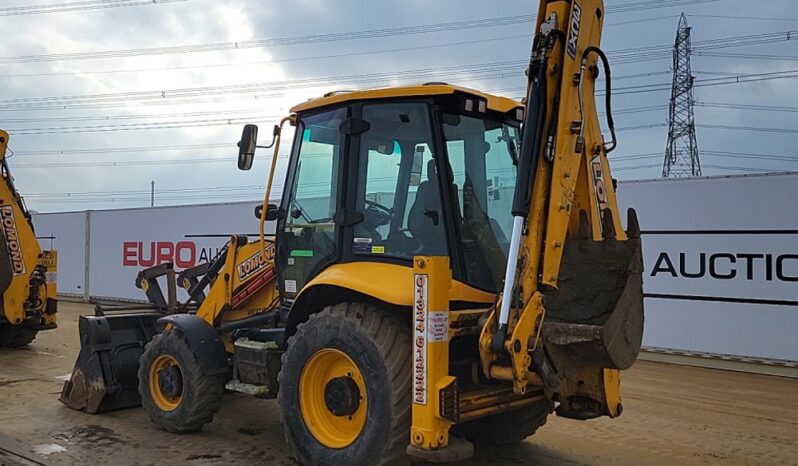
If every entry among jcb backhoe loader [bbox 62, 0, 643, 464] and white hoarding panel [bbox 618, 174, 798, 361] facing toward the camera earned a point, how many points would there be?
1

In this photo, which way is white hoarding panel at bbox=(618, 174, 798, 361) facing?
toward the camera

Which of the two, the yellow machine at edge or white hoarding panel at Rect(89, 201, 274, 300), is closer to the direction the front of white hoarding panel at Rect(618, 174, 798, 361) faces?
the yellow machine at edge

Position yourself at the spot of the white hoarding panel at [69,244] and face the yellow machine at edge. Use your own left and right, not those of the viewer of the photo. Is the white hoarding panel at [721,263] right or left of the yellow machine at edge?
left

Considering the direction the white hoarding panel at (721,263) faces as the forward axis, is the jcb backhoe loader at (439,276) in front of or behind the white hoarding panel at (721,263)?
in front

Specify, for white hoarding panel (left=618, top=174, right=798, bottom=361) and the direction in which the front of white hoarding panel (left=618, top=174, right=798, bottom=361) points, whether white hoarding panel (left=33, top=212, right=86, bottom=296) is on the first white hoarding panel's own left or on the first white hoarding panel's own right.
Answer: on the first white hoarding panel's own right

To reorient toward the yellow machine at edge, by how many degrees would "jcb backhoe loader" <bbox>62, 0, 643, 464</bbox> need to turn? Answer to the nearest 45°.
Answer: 0° — it already faces it

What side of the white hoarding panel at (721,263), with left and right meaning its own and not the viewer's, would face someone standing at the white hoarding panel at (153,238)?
right

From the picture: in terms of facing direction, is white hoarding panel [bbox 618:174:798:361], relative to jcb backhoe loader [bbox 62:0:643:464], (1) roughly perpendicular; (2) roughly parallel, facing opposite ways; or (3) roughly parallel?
roughly perpendicular

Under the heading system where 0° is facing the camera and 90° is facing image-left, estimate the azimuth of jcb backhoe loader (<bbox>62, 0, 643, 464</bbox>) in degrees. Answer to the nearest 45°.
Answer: approximately 135°

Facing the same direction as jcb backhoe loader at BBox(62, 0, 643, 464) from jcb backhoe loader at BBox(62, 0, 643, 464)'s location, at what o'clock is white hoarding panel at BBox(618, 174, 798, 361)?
The white hoarding panel is roughly at 3 o'clock from the jcb backhoe loader.
